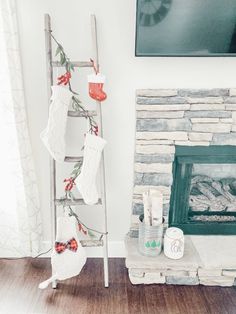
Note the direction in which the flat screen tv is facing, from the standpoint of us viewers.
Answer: facing the viewer

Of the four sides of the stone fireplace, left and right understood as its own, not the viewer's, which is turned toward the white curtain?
right
